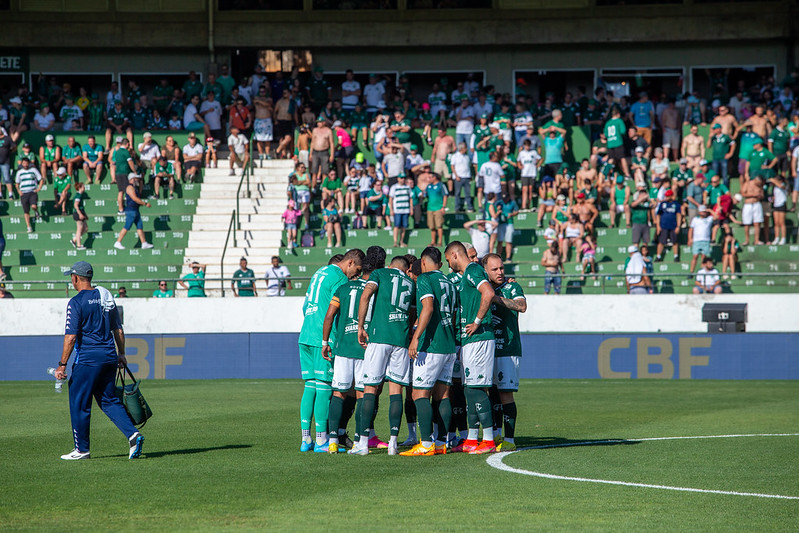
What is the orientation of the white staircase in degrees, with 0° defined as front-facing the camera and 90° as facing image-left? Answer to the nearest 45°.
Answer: approximately 0°

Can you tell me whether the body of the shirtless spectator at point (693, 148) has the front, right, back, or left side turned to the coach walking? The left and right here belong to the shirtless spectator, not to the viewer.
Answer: front

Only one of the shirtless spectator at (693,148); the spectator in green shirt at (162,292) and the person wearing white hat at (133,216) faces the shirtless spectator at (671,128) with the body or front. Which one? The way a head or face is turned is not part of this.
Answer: the person wearing white hat

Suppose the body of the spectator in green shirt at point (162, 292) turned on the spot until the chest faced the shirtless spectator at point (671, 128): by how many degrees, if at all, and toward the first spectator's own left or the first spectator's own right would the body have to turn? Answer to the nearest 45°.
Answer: approximately 90° to the first spectator's own left

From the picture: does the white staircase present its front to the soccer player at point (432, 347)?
yes

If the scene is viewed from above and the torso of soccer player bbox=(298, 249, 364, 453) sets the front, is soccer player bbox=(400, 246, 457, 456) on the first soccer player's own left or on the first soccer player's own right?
on the first soccer player's own right

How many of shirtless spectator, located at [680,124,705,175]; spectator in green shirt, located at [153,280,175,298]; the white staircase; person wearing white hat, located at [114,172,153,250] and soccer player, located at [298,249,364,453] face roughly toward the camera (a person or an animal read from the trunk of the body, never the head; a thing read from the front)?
3

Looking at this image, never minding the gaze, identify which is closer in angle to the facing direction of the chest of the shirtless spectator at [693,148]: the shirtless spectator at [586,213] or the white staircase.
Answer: the shirtless spectator

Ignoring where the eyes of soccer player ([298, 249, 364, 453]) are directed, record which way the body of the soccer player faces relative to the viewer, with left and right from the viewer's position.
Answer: facing away from the viewer and to the right of the viewer

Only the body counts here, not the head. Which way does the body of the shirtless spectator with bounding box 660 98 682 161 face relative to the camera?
toward the camera

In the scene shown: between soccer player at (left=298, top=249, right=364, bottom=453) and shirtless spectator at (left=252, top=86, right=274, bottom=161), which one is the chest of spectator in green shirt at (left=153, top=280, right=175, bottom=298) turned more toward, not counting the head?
the soccer player

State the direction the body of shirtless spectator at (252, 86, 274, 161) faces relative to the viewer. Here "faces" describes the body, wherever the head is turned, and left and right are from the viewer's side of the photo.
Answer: facing the viewer

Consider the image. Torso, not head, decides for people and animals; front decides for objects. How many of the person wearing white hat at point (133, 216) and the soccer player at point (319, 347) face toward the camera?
0

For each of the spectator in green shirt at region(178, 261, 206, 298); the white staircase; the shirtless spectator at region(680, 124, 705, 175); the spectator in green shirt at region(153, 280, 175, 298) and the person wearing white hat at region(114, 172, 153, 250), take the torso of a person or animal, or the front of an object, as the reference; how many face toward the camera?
4

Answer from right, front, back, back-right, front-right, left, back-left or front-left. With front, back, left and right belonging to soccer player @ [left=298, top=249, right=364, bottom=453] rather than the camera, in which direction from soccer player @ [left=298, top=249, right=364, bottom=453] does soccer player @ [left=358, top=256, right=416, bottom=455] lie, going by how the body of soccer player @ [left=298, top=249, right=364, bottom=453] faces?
right

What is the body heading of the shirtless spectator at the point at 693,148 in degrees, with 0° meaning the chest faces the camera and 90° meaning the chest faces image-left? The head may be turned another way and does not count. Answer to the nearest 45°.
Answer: approximately 0°

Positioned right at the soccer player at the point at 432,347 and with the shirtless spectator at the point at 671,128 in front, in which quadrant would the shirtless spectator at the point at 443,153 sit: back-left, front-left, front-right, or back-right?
front-left

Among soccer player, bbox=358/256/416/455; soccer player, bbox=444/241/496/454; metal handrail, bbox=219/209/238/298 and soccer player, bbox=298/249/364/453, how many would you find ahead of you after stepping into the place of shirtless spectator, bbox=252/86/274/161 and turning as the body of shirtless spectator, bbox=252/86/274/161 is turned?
4

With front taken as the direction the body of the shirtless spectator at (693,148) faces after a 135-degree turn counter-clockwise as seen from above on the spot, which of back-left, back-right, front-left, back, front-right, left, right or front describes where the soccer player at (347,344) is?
back-right
